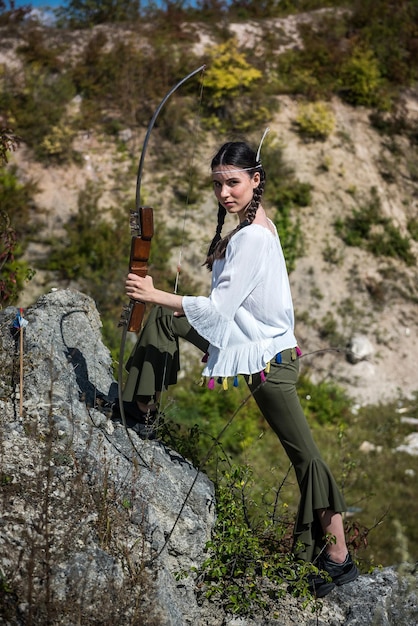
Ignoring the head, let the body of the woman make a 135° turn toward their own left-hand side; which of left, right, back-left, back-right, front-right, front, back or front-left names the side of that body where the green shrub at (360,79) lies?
back-left

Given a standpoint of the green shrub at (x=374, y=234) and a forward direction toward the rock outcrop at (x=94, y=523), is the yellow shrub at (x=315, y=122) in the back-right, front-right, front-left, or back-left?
back-right

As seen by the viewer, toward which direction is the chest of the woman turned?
to the viewer's left

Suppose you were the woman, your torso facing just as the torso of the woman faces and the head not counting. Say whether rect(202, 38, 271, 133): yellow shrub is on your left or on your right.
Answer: on your right
